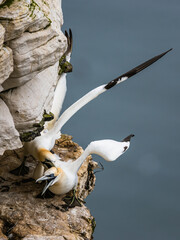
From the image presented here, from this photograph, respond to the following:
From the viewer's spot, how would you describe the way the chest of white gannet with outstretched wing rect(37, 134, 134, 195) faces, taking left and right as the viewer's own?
facing the viewer and to the left of the viewer
